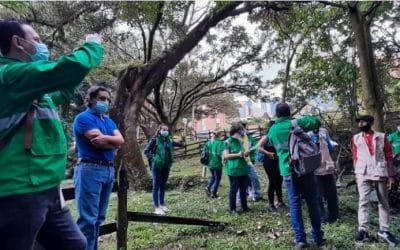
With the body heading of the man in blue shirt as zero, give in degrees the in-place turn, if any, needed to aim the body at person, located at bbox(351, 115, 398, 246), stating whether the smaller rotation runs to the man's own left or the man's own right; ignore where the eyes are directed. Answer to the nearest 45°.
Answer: approximately 45° to the man's own left

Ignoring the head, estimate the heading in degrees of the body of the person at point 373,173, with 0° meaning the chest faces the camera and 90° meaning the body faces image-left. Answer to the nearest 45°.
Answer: approximately 0°

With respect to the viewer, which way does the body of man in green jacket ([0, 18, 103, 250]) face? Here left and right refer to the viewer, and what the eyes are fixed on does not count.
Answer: facing to the right of the viewer

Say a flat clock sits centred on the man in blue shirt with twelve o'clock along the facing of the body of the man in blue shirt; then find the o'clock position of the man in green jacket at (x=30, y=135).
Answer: The man in green jacket is roughly at 2 o'clock from the man in blue shirt.

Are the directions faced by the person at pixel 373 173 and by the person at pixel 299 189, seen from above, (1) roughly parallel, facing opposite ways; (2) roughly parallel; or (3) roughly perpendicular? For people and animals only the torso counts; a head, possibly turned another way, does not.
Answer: roughly parallel, facing opposite ways

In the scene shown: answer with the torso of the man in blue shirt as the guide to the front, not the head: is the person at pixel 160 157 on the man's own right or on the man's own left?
on the man's own left

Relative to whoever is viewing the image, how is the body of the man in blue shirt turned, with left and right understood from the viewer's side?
facing the viewer and to the right of the viewer

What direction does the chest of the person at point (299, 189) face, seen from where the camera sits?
away from the camera
